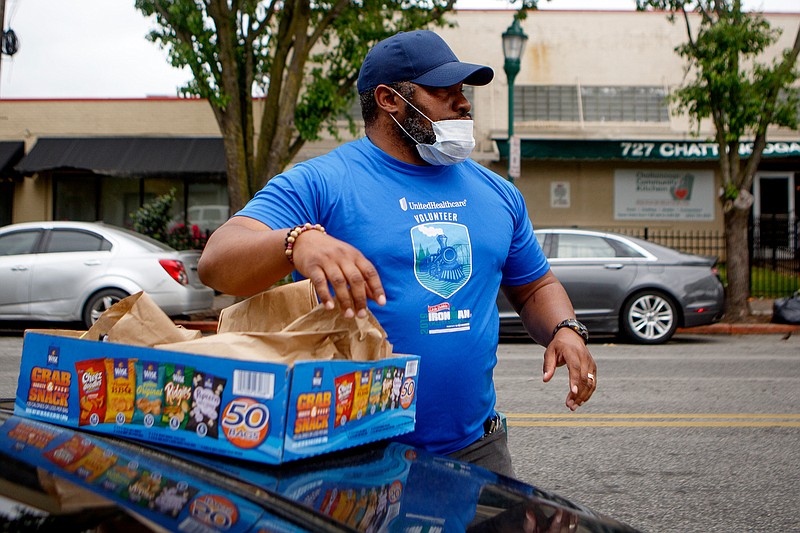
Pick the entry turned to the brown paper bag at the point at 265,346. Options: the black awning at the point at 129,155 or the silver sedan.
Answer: the black awning

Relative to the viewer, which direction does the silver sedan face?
to the viewer's left

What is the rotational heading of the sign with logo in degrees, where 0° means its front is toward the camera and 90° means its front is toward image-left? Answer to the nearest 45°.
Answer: approximately 0°

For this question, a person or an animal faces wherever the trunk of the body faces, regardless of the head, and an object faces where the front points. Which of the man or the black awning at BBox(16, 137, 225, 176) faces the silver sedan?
the black awning

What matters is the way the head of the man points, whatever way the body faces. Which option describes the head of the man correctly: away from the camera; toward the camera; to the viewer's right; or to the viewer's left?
to the viewer's right

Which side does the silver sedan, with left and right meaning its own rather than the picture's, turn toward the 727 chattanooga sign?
back

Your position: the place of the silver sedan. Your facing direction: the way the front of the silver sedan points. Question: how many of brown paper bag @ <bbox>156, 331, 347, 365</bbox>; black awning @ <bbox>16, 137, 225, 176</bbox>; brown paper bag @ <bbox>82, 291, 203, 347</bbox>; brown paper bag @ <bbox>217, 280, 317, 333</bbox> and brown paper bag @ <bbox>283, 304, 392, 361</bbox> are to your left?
4

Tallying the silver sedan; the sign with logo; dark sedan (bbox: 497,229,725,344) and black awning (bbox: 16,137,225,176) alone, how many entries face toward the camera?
2

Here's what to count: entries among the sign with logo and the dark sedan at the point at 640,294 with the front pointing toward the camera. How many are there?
1
